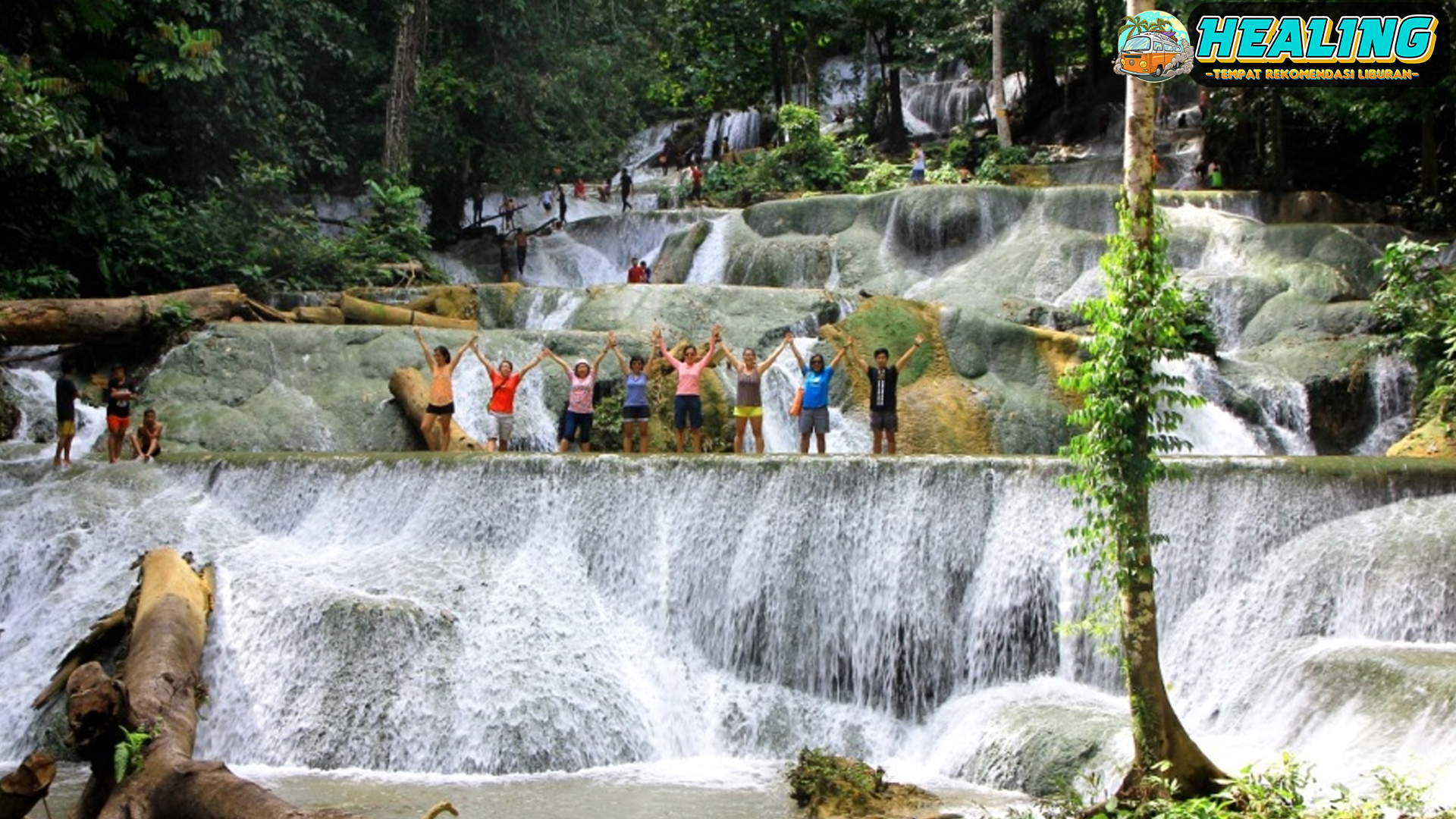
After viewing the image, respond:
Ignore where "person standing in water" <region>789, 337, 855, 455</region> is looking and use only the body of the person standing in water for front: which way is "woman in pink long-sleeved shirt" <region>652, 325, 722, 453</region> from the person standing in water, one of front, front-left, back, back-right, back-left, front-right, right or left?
right

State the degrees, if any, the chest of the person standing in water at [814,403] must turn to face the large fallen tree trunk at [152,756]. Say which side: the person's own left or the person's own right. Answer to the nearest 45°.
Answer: approximately 45° to the person's own right

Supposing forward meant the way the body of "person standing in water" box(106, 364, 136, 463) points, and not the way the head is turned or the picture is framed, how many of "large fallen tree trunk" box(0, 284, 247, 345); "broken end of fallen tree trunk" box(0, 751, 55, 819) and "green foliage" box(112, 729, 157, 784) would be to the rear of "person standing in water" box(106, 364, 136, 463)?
1

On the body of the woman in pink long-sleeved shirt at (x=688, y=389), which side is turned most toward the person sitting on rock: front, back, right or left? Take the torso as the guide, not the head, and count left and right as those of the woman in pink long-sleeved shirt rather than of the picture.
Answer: right

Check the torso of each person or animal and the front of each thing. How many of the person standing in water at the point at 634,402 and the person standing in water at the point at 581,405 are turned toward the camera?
2

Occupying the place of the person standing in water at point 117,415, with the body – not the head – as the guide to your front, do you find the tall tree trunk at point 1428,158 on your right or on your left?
on your left

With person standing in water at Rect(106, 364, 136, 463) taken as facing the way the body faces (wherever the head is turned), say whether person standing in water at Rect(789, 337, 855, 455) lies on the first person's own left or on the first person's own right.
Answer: on the first person's own left

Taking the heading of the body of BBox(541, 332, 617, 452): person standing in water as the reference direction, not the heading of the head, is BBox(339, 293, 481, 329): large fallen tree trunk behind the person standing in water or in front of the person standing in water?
behind

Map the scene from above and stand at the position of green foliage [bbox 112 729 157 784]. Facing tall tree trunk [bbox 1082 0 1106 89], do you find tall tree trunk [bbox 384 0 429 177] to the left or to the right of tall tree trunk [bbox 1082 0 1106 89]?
left
